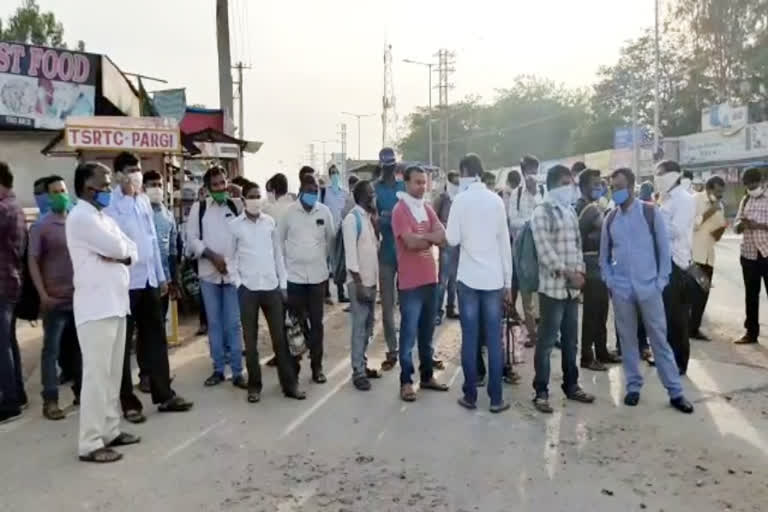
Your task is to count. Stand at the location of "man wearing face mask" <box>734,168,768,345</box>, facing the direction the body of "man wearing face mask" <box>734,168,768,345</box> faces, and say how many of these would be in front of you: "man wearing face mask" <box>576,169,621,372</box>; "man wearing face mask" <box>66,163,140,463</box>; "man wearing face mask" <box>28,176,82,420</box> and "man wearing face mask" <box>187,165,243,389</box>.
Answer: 4

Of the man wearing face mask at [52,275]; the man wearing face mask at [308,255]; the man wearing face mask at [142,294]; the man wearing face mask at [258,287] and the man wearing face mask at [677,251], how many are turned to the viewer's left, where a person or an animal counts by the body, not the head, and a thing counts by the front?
1

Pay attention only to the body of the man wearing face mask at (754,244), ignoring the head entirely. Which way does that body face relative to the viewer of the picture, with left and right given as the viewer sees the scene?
facing the viewer and to the left of the viewer

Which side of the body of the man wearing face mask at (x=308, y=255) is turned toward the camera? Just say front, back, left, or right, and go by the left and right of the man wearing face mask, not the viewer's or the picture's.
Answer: front

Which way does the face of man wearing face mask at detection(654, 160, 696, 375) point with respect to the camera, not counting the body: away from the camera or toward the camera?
toward the camera

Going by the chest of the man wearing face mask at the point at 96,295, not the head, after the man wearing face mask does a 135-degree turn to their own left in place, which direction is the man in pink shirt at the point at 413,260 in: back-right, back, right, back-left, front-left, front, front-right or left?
back-right

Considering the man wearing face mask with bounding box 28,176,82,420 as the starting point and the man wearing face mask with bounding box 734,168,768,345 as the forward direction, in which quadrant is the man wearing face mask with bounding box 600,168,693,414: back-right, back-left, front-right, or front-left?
front-right

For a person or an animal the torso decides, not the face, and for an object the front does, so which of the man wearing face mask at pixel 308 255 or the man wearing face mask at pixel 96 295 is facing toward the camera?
the man wearing face mask at pixel 308 255

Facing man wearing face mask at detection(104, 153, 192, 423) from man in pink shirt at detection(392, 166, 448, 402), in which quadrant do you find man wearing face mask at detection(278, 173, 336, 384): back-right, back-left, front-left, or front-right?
front-right

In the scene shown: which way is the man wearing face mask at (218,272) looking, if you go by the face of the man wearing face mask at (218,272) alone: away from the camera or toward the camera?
toward the camera

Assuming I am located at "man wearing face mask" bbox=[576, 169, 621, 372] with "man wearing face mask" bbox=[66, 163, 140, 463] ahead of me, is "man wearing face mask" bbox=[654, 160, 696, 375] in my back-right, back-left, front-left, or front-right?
back-left

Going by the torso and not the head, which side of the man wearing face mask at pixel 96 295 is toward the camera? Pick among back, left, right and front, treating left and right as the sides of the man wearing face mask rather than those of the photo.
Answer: right

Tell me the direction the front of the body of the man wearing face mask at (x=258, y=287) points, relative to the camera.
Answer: toward the camera

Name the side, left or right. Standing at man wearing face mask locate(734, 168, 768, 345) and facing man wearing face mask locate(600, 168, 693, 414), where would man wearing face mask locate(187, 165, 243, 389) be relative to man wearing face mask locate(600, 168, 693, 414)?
right

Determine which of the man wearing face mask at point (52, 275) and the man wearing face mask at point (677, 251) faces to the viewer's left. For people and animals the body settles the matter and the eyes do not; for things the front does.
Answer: the man wearing face mask at point (677, 251)

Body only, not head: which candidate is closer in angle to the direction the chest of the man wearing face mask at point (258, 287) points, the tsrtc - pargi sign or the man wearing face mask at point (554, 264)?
the man wearing face mask

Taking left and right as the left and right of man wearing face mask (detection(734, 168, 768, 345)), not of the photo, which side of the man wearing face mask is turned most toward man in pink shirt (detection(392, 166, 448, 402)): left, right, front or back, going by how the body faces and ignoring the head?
front

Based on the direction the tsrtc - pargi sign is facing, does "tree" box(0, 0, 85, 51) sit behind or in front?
behind

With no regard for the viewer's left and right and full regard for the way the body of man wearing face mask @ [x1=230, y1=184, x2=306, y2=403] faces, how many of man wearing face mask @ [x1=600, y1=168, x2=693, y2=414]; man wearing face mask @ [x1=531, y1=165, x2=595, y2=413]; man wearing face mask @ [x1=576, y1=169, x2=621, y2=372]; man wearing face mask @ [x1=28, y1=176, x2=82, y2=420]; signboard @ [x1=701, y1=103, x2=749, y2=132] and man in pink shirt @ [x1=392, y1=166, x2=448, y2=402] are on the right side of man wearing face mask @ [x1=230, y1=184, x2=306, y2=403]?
1
